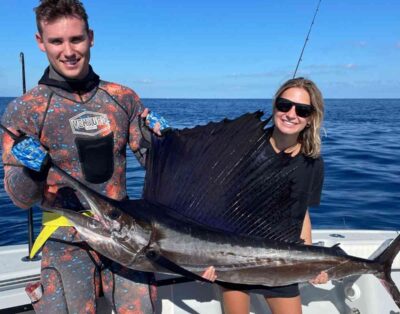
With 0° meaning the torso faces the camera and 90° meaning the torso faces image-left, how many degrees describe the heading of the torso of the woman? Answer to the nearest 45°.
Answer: approximately 0°

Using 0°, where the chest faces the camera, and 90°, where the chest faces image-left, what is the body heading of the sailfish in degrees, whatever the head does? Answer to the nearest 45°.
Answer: approximately 90°

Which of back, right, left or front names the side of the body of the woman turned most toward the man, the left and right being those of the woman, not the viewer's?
right
